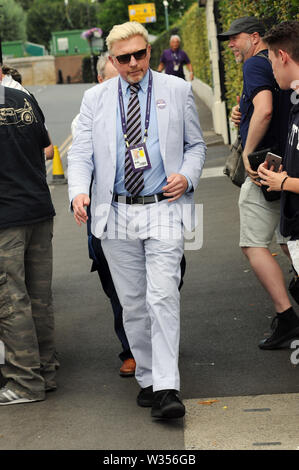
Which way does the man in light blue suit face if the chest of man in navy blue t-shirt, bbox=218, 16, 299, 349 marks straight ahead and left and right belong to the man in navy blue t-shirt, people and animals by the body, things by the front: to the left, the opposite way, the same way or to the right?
to the left

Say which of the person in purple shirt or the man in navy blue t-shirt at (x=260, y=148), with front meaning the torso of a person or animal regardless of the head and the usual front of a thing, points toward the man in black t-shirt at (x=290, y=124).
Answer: the person in purple shirt

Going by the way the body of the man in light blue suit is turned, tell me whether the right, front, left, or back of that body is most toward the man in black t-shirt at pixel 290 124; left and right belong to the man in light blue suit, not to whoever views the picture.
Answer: left

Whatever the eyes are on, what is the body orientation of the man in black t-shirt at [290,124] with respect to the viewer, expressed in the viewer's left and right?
facing to the left of the viewer

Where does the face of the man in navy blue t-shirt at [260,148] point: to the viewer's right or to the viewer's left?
to the viewer's left

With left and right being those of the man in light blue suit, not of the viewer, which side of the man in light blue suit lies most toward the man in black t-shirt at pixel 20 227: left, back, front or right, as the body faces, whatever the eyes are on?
right

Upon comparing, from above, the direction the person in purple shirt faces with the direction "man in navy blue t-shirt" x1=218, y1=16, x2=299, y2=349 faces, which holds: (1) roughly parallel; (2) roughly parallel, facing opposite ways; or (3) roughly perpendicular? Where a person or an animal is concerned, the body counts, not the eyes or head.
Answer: roughly perpendicular

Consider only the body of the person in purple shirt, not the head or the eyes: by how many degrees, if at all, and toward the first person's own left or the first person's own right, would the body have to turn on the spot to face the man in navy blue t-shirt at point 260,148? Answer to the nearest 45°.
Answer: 0° — they already face them

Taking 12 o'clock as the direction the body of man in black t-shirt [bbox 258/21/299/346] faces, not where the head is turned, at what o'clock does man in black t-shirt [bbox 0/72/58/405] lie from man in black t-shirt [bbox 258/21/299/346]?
man in black t-shirt [bbox 0/72/58/405] is roughly at 12 o'clock from man in black t-shirt [bbox 258/21/299/346].

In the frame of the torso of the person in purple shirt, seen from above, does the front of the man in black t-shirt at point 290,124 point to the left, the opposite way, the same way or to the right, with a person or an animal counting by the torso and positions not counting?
to the right

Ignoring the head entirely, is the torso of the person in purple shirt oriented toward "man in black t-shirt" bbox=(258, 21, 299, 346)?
yes

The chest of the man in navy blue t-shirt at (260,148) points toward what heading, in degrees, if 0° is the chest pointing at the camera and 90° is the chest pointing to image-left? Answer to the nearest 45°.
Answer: approximately 90°

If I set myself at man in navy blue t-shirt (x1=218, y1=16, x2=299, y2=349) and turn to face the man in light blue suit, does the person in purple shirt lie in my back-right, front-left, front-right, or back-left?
back-right

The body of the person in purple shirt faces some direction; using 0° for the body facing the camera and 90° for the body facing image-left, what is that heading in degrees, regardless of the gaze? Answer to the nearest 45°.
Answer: approximately 0°

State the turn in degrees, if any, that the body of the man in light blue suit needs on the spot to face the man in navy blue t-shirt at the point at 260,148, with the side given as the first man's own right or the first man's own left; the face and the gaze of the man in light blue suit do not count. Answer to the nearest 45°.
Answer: approximately 135° to the first man's own left
